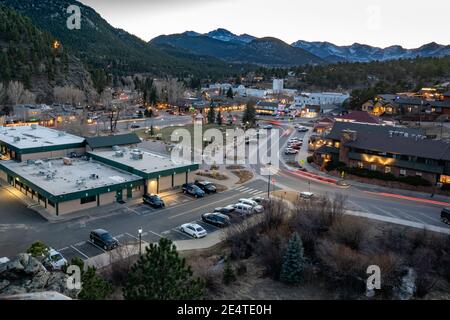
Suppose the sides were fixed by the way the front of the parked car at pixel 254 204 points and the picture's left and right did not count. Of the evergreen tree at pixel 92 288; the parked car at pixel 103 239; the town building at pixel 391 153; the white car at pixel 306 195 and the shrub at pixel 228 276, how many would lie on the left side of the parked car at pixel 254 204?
2

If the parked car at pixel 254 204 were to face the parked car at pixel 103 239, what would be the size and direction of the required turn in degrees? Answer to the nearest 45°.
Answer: approximately 90° to its right

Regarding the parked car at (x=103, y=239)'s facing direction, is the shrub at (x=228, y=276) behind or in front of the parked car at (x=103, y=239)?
in front

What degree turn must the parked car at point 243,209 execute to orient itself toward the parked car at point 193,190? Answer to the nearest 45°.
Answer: approximately 180°

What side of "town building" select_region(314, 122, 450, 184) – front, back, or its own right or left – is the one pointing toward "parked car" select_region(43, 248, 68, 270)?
front

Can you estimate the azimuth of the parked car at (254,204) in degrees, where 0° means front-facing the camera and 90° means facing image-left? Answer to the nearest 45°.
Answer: approximately 315°

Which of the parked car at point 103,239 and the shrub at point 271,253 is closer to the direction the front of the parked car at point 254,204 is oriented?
the shrub

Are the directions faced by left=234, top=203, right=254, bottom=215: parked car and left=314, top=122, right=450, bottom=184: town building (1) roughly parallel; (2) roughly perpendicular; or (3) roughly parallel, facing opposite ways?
roughly perpendicular

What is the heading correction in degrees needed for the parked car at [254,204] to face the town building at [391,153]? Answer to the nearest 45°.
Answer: approximately 90° to its left

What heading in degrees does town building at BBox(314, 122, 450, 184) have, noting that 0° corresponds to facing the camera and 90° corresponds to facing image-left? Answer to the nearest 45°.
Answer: approximately 45°

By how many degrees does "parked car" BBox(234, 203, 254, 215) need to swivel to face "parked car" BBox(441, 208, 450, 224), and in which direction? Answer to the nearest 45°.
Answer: approximately 45° to its left

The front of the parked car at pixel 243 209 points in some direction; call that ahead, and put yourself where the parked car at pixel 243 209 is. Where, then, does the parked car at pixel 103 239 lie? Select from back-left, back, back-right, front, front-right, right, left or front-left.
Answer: right

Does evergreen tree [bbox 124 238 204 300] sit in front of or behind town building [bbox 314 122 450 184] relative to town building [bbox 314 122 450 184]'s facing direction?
in front

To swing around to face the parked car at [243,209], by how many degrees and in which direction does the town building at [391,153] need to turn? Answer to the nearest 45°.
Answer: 0° — it already faces it

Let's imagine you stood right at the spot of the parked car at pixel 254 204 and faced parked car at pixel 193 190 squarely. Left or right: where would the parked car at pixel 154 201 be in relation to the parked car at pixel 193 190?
left
